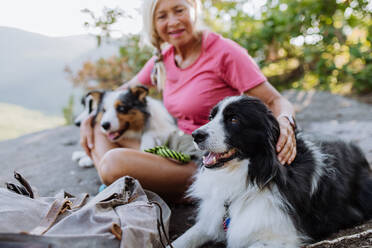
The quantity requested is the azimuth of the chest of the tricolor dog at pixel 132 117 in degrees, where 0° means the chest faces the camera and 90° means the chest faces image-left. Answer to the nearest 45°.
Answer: approximately 45°

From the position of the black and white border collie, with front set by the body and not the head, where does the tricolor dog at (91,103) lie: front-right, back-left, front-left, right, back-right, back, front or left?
right

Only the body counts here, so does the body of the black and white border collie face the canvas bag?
yes

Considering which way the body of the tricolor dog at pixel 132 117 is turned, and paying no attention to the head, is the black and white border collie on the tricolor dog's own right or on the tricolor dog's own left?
on the tricolor dog's own left
